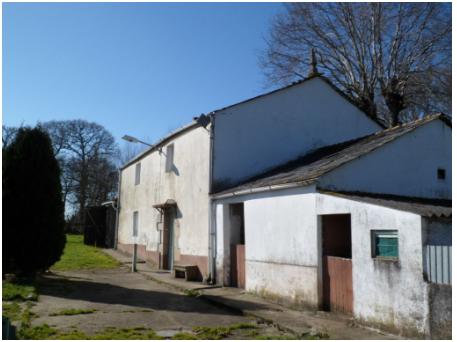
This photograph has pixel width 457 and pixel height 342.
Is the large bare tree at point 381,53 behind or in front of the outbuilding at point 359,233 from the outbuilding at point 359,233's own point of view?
behind

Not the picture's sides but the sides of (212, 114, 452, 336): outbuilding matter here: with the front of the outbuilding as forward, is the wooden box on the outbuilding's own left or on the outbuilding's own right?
on the outbuilding's own right

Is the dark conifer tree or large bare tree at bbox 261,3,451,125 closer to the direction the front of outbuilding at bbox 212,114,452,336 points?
the dark conifer tree

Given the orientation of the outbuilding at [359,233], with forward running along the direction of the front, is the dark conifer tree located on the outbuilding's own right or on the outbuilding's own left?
on the outbuilding's own right

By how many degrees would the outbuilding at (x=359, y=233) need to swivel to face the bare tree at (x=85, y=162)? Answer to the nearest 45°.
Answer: approximately 90° to its right

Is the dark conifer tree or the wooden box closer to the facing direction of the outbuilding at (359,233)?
the dark conifer tree

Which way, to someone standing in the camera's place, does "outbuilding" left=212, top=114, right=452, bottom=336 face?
facing the viewer and to the left of the viewer

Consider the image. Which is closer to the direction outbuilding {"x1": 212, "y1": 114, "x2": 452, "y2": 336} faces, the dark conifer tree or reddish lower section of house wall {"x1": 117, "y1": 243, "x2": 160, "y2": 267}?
the dark conifer tree
